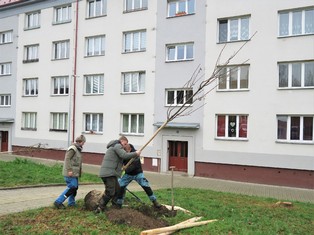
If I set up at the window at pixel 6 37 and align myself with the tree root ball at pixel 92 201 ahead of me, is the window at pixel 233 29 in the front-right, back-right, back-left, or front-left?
front-left

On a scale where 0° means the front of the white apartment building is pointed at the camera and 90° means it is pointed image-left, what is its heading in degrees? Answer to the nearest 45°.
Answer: approximately 45°

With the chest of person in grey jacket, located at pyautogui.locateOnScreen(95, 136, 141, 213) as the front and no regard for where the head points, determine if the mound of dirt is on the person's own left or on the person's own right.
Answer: on the person's own right

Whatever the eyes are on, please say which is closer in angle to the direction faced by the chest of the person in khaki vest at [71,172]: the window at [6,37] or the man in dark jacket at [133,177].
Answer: the man in dark jacket

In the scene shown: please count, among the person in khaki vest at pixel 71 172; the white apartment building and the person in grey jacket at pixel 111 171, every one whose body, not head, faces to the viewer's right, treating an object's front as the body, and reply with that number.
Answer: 2

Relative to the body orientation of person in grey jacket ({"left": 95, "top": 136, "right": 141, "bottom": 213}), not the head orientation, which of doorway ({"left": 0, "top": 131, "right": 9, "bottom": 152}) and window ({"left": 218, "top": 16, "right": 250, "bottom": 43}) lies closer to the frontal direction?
the window

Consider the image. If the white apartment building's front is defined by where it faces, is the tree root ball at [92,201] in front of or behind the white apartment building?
in front

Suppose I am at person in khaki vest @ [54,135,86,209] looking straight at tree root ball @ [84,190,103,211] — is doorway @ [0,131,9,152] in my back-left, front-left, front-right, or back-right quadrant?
back-left

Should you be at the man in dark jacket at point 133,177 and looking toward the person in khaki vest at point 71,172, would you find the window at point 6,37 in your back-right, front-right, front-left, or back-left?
front-right

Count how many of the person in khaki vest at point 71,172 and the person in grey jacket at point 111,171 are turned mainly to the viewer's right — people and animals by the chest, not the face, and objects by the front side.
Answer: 2

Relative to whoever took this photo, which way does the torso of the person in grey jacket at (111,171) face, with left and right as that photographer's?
facing to the right of the viewer

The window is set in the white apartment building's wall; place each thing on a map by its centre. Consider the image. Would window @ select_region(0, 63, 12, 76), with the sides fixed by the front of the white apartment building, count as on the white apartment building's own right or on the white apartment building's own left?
on the white apartment building's own right

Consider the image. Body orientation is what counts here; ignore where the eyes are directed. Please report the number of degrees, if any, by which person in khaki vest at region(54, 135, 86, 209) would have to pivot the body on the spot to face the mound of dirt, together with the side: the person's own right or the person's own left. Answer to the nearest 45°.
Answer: approximately 45° to the person's own right

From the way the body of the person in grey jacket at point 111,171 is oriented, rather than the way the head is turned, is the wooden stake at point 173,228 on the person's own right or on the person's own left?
on the person's own right

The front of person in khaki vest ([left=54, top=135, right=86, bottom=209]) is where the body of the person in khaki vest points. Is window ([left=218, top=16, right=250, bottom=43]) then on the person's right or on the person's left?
on the person's left

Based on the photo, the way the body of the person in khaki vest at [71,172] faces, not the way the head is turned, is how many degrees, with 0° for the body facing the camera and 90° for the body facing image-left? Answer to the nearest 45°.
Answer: approximately 270°

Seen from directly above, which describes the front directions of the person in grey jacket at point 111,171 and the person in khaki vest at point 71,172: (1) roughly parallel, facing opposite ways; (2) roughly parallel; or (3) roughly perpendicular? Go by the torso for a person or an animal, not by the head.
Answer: roughly parallel

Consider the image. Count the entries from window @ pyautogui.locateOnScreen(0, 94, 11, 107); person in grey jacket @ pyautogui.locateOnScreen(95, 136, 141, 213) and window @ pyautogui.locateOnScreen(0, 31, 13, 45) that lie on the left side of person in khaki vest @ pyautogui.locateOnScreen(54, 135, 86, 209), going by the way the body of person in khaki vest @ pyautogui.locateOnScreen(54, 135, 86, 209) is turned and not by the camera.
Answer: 2
